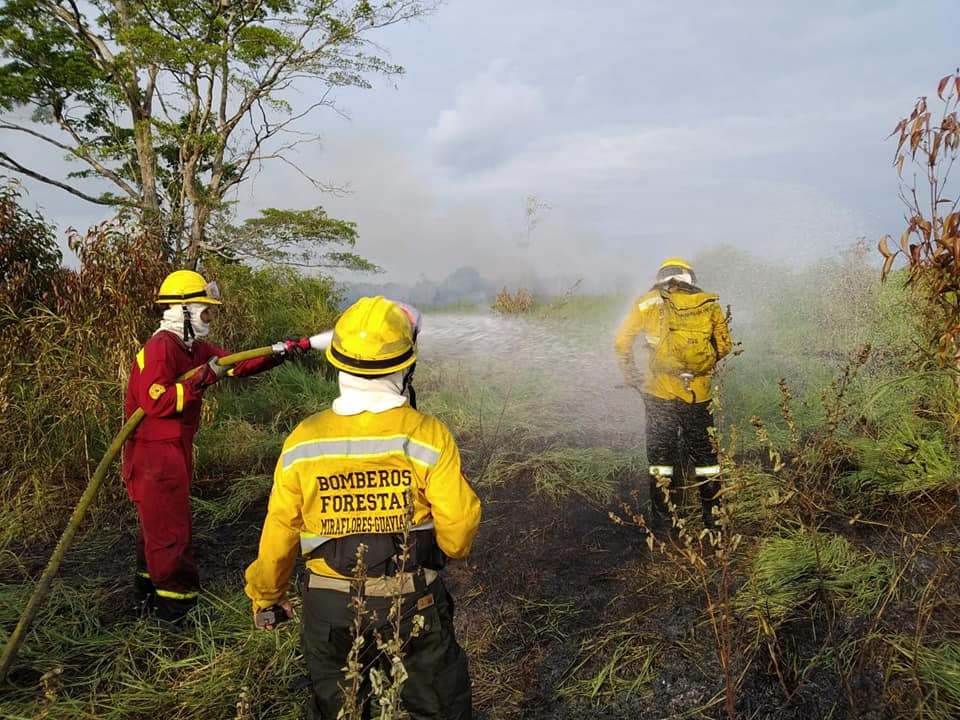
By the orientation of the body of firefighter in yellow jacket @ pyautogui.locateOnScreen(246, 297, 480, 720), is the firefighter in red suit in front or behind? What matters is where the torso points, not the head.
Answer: in front

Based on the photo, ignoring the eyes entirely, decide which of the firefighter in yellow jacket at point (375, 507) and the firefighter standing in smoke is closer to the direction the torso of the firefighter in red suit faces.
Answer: the firefighter standing in smoke

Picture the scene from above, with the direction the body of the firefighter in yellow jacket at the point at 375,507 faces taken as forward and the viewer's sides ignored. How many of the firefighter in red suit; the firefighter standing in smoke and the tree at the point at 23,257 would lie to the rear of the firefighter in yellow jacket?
0

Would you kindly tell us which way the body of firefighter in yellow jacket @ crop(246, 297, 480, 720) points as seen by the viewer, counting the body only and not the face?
away from the camera

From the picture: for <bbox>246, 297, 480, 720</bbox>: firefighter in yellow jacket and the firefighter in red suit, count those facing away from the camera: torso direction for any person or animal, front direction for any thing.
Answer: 1

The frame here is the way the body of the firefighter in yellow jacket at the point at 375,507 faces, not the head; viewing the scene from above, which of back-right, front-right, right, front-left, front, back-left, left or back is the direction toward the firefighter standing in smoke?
front-right

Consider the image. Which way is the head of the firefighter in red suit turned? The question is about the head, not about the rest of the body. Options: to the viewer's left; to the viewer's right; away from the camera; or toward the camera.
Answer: to the viewer's right

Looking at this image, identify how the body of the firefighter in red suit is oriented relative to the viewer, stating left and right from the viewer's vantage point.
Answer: facing to the right of the viewer

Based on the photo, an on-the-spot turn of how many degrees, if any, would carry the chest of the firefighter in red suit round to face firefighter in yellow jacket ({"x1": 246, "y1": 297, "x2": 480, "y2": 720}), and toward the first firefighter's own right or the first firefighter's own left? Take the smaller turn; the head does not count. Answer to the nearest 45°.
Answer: approximately 90° to the first firefighter's own right

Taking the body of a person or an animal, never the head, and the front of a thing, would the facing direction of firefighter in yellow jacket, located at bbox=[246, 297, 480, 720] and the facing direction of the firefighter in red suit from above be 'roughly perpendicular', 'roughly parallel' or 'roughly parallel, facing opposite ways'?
roughly perpendicular

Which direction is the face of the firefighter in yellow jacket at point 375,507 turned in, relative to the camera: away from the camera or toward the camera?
away from the camera

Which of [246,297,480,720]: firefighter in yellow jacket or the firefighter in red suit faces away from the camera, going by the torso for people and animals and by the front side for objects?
the firefighter in yellow jacket

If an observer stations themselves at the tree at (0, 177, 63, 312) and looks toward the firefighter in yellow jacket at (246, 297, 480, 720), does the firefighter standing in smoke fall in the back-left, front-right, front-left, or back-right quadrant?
front-left

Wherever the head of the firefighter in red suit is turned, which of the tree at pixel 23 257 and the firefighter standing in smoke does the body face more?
the firefighter standing in smoke

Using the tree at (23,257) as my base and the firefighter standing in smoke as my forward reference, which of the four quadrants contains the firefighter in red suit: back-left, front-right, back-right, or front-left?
front-right

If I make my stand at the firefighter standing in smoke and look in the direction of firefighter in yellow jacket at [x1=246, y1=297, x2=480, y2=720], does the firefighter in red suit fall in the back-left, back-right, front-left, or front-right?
front-right

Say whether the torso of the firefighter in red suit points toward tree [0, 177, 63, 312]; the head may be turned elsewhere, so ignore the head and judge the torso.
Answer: no
